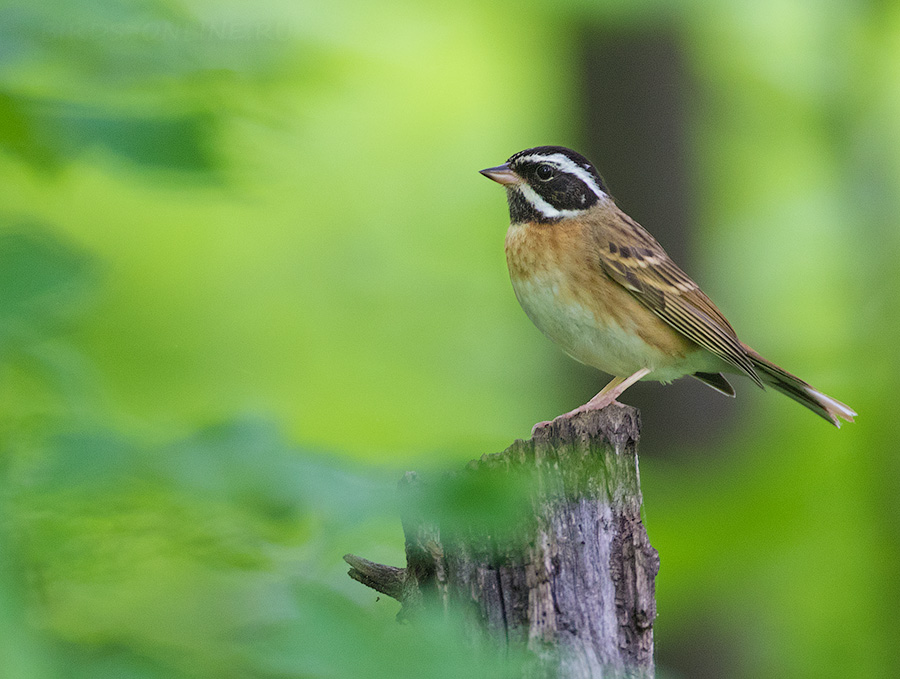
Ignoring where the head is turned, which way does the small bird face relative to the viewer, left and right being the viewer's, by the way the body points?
facing to the left of the viewer
